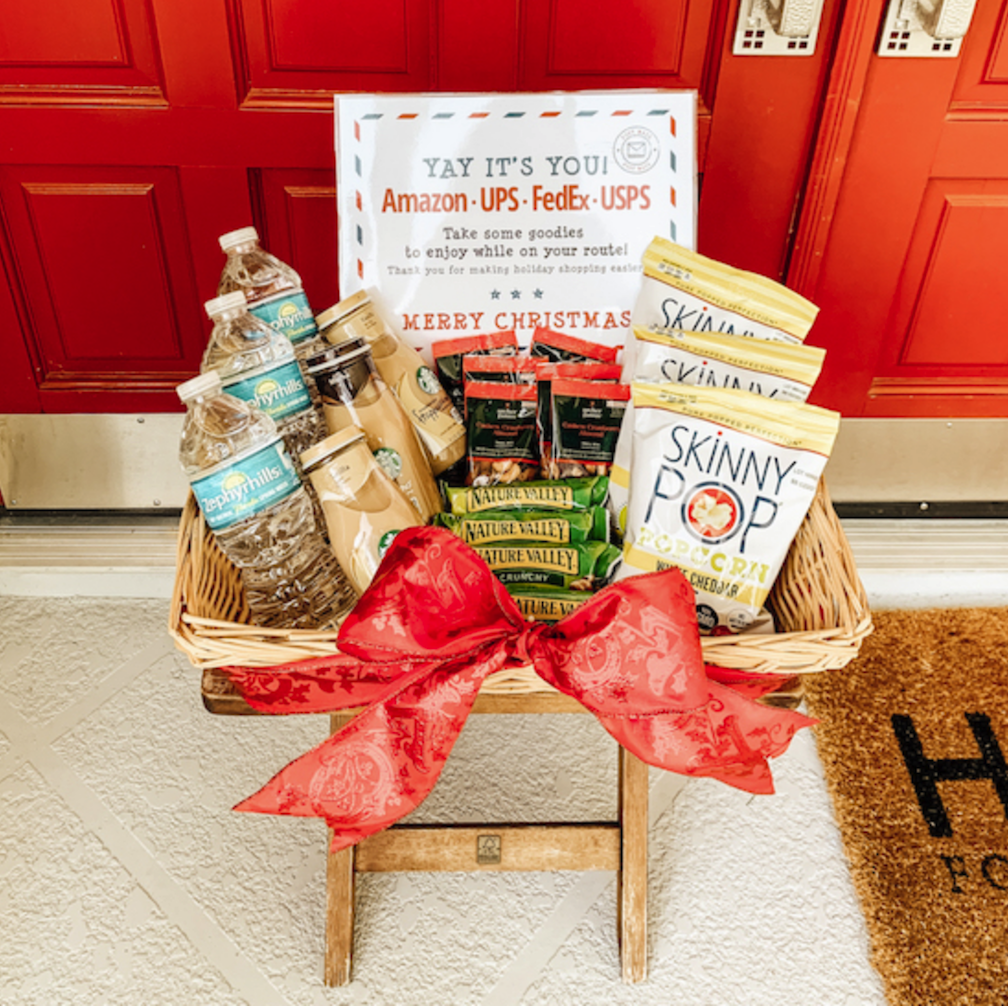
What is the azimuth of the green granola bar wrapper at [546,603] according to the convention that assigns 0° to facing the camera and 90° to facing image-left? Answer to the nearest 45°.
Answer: approximately 0°

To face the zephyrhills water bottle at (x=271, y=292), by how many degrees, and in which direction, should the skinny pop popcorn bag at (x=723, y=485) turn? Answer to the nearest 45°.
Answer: approximately 90° to its right

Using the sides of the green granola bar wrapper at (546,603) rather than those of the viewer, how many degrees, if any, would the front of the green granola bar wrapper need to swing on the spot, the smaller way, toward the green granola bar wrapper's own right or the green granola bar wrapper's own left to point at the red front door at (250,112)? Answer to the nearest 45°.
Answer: approximately 135° to the green granola bar wrapper's own right

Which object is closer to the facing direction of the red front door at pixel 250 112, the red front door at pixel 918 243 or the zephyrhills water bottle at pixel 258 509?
the zephyrhills water bottle

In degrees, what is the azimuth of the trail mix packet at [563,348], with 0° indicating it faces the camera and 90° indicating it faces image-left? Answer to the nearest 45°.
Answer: approximately 0°
